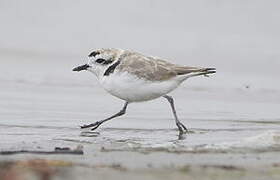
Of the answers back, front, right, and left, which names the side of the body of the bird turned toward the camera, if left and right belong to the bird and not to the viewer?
left
